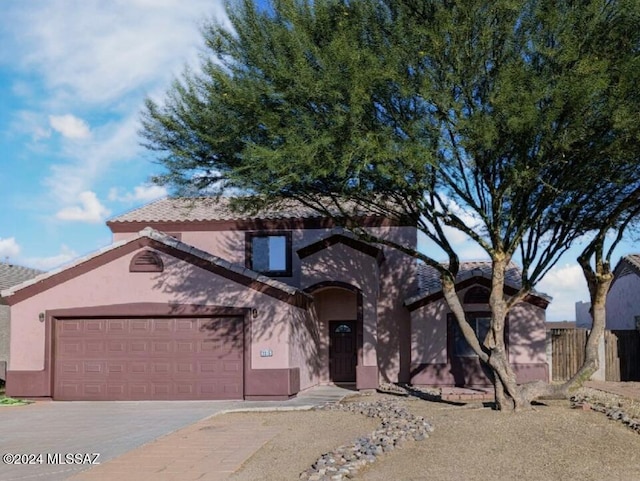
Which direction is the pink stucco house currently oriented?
toward the camera

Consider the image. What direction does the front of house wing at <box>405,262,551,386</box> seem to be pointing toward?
toward the camera

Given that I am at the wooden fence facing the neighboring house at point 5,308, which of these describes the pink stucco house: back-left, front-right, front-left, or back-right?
front-left

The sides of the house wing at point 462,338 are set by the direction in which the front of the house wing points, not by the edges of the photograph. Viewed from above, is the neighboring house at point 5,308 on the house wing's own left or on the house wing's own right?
on the house wing's own right

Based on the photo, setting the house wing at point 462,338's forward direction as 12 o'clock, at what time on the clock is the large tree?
The large tree is roughly at 12 o'clock from the house wing.

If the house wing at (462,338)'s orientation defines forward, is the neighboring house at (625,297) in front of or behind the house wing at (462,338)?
behind
